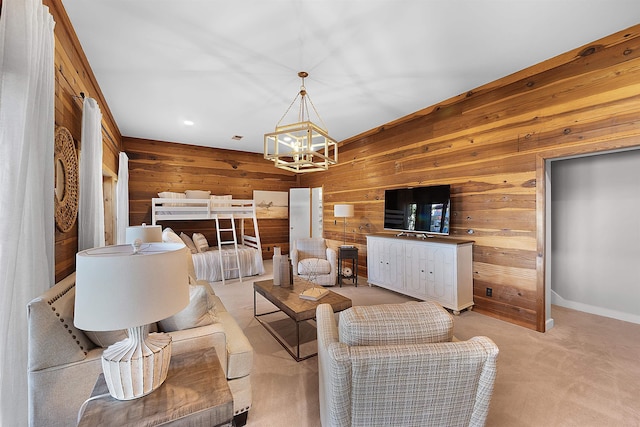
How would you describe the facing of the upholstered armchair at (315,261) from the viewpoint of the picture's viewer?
facing the viewer

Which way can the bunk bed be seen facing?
to the viewer's right

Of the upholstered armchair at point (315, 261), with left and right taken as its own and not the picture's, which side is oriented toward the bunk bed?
right

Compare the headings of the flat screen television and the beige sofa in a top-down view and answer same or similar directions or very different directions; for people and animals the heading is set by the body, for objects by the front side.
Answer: very different directions

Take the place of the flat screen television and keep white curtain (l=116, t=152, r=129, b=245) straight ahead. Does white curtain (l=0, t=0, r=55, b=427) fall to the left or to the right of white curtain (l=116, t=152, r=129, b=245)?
left

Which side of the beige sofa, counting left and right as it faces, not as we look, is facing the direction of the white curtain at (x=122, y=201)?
left

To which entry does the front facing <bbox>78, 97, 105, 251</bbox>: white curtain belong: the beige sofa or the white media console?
the white media console

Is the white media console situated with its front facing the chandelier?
yes

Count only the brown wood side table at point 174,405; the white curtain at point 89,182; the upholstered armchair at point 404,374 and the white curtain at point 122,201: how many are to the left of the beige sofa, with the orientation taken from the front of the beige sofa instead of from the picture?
2

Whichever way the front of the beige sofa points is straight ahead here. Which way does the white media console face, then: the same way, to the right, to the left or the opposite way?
the opposite way

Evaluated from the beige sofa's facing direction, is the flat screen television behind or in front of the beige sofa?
in front

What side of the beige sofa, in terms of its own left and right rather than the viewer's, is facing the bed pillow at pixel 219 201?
left

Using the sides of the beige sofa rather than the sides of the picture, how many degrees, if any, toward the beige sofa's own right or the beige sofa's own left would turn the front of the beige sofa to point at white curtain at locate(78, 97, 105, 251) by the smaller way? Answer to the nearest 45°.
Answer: approximately 90° to the beige sofa's own left

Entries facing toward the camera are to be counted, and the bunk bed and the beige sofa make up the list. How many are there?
0

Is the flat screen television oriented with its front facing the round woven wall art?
yes

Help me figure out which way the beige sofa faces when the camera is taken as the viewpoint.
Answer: facing to the right of the viewer

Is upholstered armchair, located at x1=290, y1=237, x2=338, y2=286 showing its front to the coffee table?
yes

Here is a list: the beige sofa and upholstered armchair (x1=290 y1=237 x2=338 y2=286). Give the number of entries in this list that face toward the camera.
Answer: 1

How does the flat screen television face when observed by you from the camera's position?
facing the viewer and to the left of the viewer
